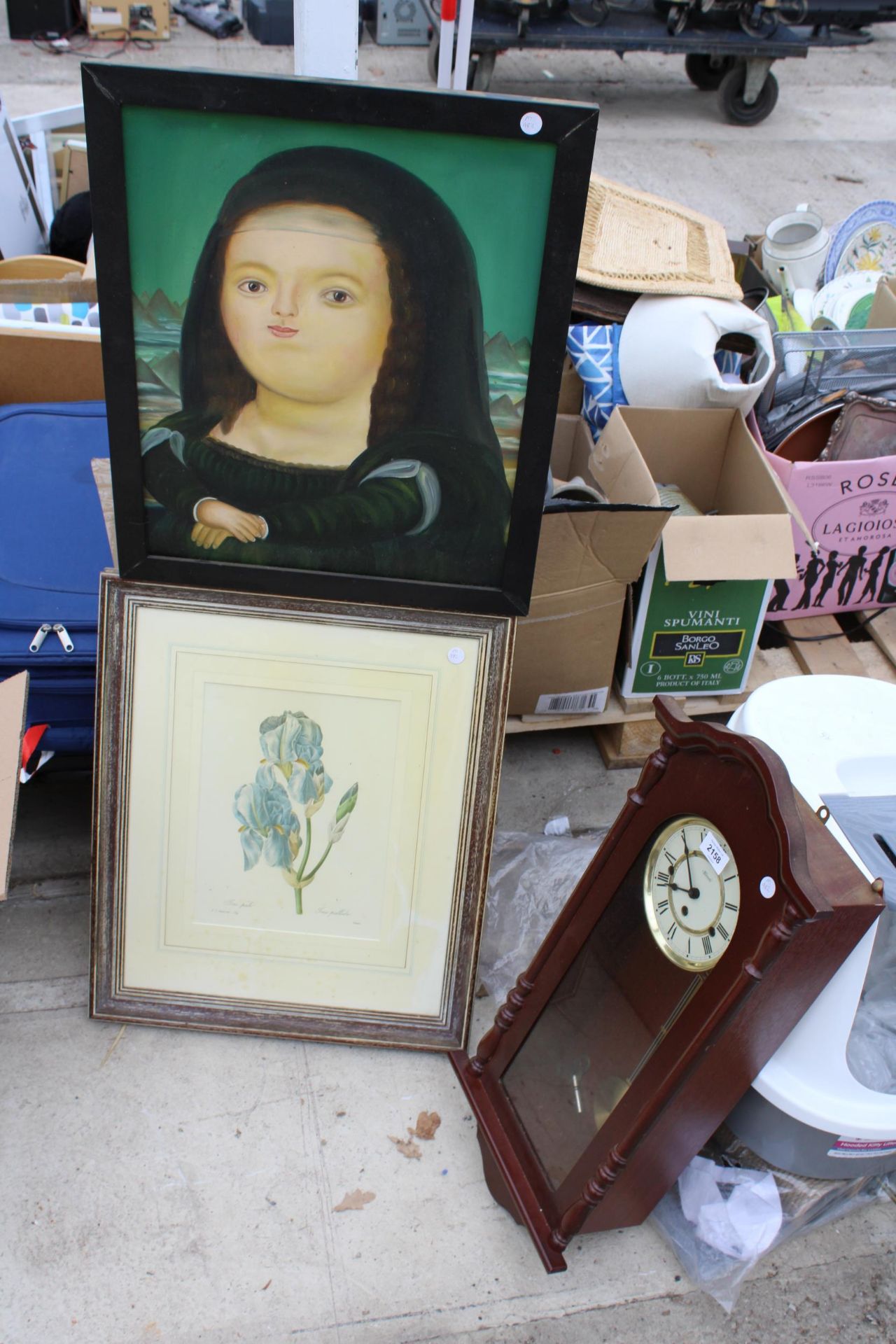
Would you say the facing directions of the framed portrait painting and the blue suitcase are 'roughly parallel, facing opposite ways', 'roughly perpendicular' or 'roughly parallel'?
roughly parallel

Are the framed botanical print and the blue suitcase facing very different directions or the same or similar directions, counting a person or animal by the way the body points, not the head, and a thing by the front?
same or similar directions

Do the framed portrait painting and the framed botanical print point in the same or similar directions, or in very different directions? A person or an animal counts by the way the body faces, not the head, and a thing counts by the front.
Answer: same or similar directions

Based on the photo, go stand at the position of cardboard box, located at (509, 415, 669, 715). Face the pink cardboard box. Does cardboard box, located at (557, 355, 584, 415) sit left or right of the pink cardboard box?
left

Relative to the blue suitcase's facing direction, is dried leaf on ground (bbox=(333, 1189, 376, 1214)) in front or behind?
in front

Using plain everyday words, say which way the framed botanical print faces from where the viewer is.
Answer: facing the viewer

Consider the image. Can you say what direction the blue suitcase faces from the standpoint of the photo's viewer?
facing the viewer

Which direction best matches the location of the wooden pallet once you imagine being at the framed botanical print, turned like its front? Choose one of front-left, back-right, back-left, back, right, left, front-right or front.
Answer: back-left

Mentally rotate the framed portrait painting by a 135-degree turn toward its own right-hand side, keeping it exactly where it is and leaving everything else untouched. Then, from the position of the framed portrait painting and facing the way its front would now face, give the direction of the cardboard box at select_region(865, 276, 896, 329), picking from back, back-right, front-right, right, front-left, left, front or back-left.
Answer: right

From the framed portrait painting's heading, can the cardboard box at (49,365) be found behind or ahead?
behind
